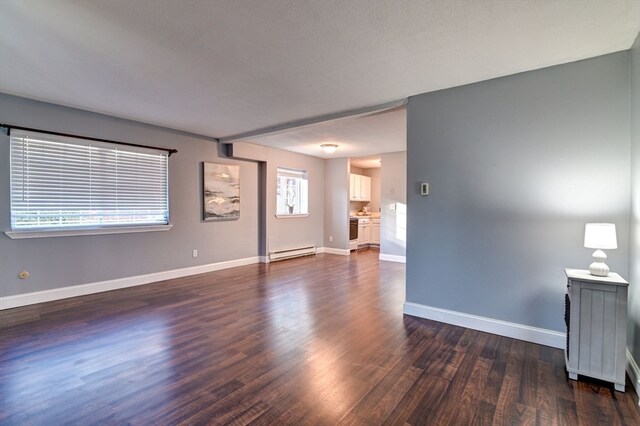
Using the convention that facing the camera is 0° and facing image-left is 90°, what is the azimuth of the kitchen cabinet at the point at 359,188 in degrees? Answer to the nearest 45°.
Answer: approximately 315°

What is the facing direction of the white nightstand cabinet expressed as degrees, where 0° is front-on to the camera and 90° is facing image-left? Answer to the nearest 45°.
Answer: approximately 90°

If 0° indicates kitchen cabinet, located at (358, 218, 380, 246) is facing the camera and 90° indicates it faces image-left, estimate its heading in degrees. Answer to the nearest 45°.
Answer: approximately 315°

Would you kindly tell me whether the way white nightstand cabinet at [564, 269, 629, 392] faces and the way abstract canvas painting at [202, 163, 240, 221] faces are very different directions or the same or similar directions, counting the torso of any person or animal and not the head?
very different directions

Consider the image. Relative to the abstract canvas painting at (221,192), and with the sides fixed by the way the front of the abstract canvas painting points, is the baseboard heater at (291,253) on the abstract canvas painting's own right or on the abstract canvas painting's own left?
on the abstract canvas painting's own left

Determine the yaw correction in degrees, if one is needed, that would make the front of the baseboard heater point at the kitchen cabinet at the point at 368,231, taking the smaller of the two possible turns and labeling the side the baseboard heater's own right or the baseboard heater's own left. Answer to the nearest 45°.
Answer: approximately 90° to the baseboard heater's own left

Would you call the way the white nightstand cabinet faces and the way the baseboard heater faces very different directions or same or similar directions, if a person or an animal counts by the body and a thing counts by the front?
very different directions
